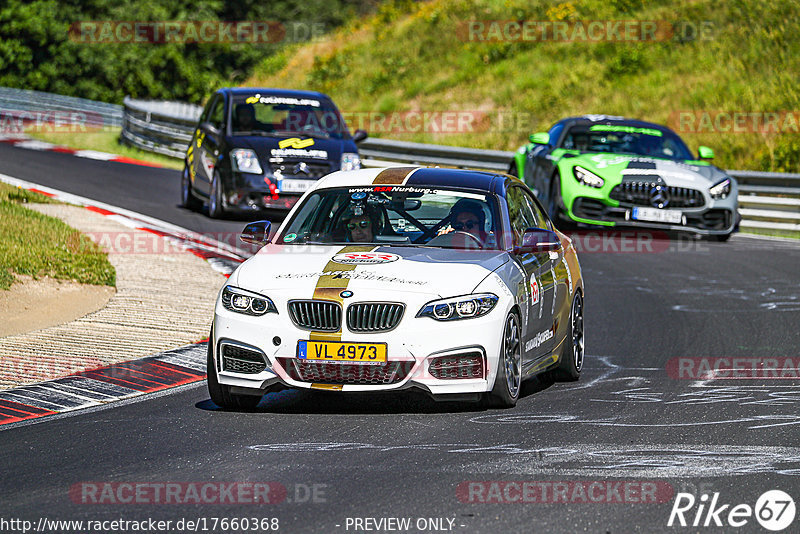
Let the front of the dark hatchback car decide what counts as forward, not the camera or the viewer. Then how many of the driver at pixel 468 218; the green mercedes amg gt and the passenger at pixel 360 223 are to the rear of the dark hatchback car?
0

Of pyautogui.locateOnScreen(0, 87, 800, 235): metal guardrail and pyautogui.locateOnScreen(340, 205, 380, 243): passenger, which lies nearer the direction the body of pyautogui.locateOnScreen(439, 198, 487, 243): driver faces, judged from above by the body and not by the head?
the passenger

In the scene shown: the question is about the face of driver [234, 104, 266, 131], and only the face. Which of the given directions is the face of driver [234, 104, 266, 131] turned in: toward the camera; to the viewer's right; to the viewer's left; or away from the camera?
toward the camera

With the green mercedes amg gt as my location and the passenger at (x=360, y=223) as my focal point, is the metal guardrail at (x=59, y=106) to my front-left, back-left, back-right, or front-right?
back-right

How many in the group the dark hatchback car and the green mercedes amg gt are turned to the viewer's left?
0

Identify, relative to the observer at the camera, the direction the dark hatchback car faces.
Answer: facing the viewer and to the right of the viewer

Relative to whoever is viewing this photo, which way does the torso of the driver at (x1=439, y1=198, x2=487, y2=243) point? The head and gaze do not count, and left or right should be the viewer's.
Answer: facing the viewer and to the left of the viewer

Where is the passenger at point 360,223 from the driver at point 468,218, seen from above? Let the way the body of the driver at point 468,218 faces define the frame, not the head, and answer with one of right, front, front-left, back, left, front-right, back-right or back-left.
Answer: front-right

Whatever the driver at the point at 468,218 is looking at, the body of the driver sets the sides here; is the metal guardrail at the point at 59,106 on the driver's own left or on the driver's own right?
on the driver's own right

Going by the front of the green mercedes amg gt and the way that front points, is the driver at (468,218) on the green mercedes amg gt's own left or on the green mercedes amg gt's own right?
on the green mercedes amg gt's own right

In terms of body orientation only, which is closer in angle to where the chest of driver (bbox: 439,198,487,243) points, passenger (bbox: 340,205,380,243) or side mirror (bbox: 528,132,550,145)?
the passenger

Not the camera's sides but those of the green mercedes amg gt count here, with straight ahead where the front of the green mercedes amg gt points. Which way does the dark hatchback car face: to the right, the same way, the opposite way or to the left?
the same way

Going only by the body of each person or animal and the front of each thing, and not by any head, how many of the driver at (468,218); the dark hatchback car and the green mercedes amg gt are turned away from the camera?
0

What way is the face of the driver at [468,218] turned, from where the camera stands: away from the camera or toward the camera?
toward the camera

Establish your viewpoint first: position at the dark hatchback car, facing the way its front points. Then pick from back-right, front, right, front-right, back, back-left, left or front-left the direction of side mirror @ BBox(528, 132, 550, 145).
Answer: front-left

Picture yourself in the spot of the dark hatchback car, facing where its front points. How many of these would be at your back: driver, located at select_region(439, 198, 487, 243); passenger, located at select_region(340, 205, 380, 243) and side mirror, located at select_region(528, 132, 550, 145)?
0
